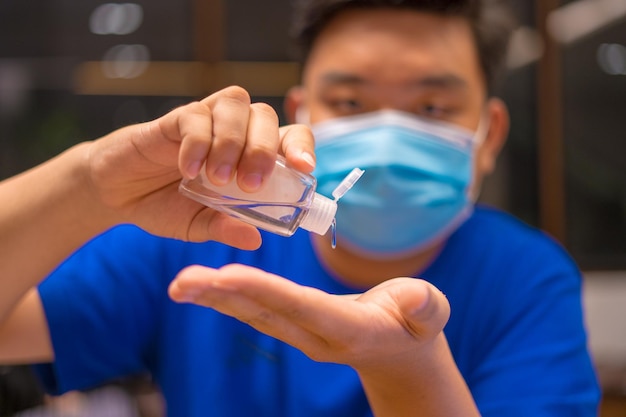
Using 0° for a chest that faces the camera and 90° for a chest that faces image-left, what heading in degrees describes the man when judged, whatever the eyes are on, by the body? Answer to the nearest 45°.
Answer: approximately 0°
